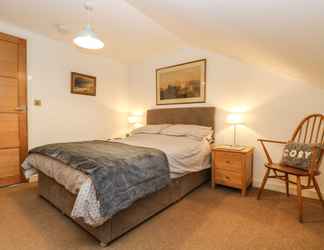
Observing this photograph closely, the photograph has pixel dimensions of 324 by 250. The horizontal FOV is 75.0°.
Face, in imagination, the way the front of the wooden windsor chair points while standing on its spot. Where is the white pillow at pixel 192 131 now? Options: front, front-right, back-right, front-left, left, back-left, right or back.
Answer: front-right

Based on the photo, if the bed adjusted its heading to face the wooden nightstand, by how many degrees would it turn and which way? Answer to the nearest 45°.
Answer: approximately 135° to its left

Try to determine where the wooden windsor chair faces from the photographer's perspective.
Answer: facing the viewer and to the left of the viewer

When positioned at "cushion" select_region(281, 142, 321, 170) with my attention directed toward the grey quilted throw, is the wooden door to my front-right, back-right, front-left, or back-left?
front-right

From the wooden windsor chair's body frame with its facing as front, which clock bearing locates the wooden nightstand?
The wooden nightstand is roughly at 1 o'clock from the wooden windsor chair.

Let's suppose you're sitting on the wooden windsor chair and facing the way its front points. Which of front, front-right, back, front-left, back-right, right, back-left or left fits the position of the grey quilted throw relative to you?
front

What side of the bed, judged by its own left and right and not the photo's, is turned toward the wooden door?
right

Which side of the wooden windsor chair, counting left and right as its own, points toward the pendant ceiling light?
front

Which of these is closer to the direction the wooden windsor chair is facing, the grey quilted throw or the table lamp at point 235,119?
the grey quilted throw

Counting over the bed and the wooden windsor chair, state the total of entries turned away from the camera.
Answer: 0

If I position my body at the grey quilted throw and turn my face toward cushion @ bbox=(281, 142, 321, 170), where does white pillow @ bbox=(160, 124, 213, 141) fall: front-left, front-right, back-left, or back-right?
front-left
